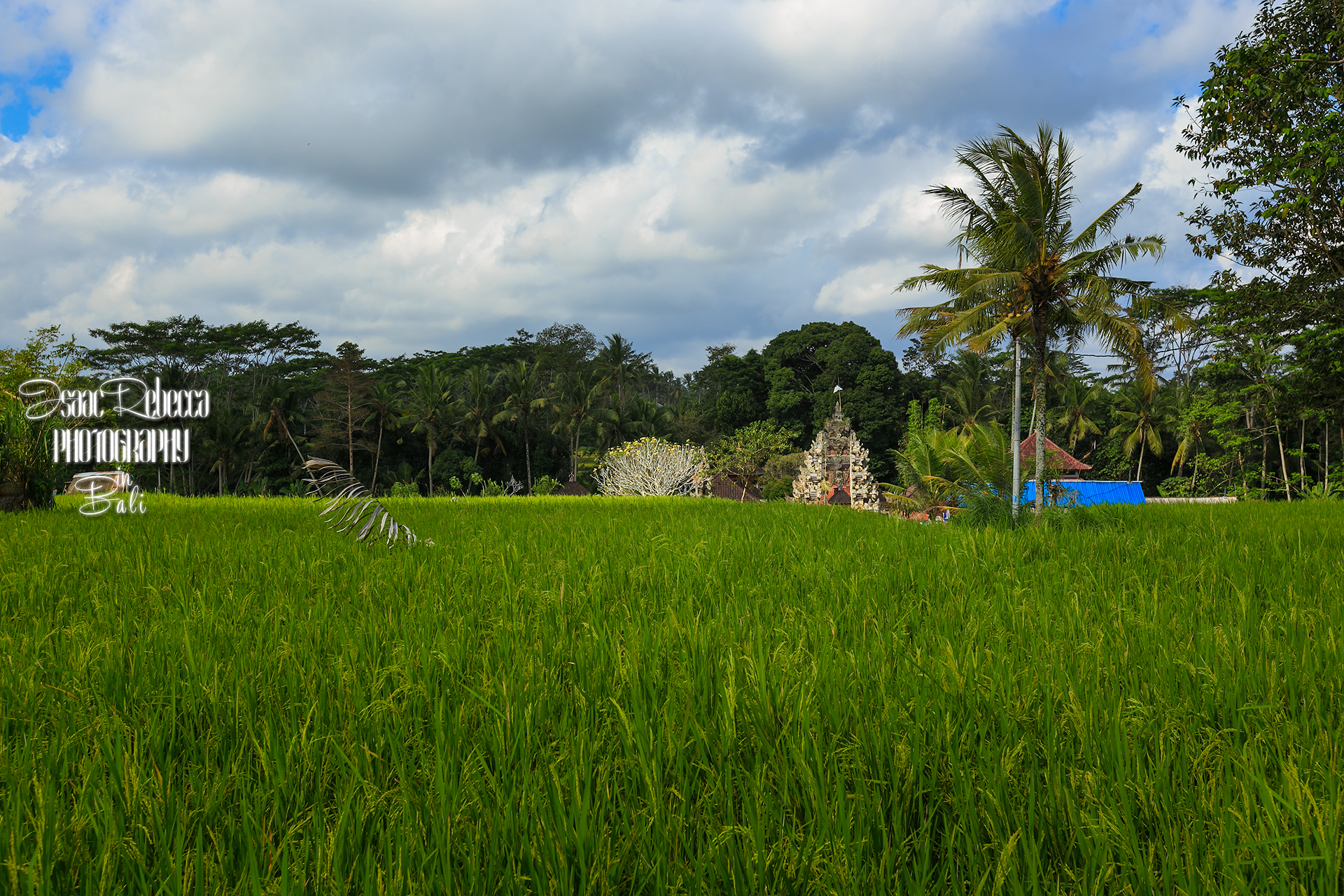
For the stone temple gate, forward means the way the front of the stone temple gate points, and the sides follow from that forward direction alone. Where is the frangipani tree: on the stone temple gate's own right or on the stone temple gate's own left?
on the stone temple gate's own right

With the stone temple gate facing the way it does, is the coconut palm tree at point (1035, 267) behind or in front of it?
in front

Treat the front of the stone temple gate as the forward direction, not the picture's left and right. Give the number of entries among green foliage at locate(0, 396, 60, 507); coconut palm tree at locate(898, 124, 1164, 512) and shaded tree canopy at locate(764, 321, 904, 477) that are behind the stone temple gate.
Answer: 1

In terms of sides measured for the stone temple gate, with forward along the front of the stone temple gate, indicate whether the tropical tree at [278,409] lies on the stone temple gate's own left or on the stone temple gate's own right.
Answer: on the stone temple gate's own right

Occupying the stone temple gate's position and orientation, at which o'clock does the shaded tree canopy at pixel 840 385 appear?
The shaded tree canopy is roughly at 6 o'clock from the stone temple gate.

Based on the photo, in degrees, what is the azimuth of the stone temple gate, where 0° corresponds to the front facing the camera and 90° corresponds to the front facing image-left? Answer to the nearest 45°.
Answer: approximately 0°

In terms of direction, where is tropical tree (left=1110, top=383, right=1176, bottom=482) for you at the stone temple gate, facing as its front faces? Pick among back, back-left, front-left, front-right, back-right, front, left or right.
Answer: back-left

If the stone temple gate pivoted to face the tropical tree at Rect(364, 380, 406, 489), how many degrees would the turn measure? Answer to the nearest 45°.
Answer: approximately 135° to its right
